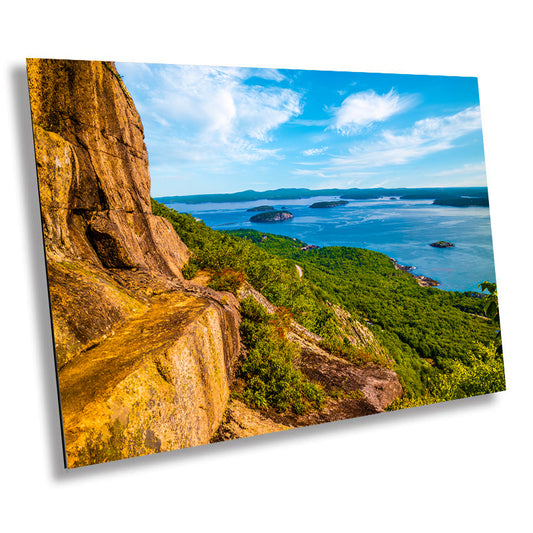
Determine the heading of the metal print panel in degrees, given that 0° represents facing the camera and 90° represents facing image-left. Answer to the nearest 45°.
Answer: approximately 315°
